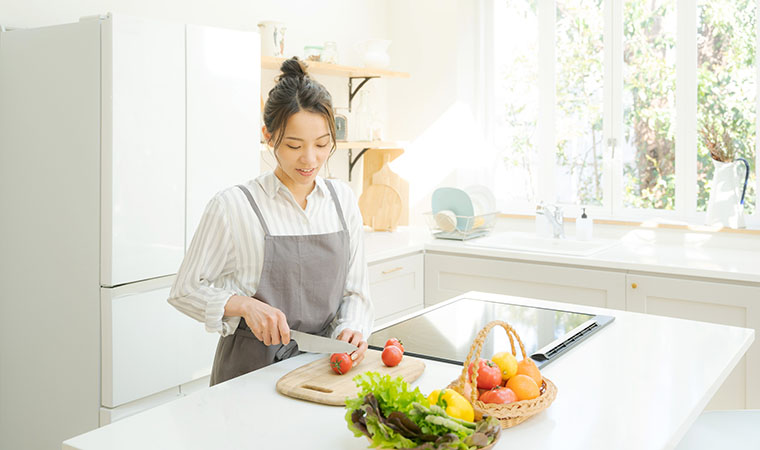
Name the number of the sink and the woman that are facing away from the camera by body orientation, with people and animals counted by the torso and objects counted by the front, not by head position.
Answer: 0

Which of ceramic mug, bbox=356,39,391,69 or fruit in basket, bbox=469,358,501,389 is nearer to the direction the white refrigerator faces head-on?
the fruit in basket

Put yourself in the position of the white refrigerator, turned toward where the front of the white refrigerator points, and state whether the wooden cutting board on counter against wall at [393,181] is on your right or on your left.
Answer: on your left

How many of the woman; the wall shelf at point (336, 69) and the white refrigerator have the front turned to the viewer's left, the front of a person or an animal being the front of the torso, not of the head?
0

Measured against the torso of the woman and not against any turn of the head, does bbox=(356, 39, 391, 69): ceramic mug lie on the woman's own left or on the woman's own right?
on the woman's own left

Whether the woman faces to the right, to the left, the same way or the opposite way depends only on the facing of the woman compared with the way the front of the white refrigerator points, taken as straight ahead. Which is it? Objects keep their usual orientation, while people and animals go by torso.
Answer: the same way

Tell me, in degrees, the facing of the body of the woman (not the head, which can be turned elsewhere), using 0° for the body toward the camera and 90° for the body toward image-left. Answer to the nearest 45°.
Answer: approximately 315°

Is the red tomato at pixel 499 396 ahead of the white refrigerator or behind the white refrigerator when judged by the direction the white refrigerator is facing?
ahead

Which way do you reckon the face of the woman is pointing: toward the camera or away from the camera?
toward the camera

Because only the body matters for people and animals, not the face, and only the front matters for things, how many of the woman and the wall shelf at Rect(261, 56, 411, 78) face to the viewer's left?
0

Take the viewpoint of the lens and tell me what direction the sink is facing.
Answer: facing the viewer and to the left of the viewer

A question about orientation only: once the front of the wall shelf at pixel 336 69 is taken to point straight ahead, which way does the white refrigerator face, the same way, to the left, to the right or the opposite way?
the same way

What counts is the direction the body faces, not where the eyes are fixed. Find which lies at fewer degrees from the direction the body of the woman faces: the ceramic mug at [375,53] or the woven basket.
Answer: the woven basket
